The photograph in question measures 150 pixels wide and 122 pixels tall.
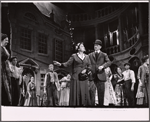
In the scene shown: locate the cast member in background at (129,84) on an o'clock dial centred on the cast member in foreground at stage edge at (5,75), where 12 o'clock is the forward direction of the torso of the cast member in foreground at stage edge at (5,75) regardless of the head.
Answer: the cast member in background at (129,84) is roughly at 11 o'clock from the cast member in foreground at stage edge at (5,75).

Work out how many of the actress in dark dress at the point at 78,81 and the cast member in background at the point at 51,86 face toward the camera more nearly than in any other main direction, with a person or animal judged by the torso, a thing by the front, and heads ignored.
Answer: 2

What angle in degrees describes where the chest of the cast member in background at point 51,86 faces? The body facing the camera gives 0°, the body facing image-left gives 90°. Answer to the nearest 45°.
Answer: approximately 0°

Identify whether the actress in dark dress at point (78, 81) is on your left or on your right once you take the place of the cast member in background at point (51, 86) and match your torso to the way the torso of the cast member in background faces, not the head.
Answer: on your left

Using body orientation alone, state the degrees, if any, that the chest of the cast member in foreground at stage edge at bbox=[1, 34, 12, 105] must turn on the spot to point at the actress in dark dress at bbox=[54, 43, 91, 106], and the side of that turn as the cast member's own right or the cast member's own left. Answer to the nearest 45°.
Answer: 0° — they already face them

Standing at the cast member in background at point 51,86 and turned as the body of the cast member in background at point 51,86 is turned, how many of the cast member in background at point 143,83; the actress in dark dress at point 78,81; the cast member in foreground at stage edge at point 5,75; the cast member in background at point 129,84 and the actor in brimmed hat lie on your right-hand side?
1

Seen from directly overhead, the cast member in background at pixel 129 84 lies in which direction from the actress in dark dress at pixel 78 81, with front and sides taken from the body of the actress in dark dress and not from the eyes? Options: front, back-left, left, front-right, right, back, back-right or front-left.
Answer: left

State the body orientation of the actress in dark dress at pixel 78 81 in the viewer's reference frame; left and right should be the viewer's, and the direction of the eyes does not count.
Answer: facing the viewer

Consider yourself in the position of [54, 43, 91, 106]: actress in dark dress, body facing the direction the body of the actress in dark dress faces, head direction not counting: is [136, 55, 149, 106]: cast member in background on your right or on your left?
on your left

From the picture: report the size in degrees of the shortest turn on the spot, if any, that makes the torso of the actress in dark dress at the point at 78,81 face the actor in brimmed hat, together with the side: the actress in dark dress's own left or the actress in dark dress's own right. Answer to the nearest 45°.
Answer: approximately 90° to the actress in dark dress's own left

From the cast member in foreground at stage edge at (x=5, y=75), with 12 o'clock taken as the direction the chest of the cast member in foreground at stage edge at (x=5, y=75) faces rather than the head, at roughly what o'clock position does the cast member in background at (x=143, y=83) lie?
the cast member in background at (x=143, y=83) is roughly at 11 o'clock from the cast member in foreground at stage edge at (x=5, y=75).

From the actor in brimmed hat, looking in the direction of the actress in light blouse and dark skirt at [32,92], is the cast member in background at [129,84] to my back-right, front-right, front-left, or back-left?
front-right

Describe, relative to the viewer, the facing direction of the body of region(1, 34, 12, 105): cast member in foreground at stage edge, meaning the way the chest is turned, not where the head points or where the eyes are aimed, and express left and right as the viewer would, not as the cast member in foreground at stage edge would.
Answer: facing the viewer and to the right of the viewer

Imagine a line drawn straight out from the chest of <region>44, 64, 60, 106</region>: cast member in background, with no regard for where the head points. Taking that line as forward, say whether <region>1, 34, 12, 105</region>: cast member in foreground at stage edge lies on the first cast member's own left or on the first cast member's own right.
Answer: on the first cast member's own right
